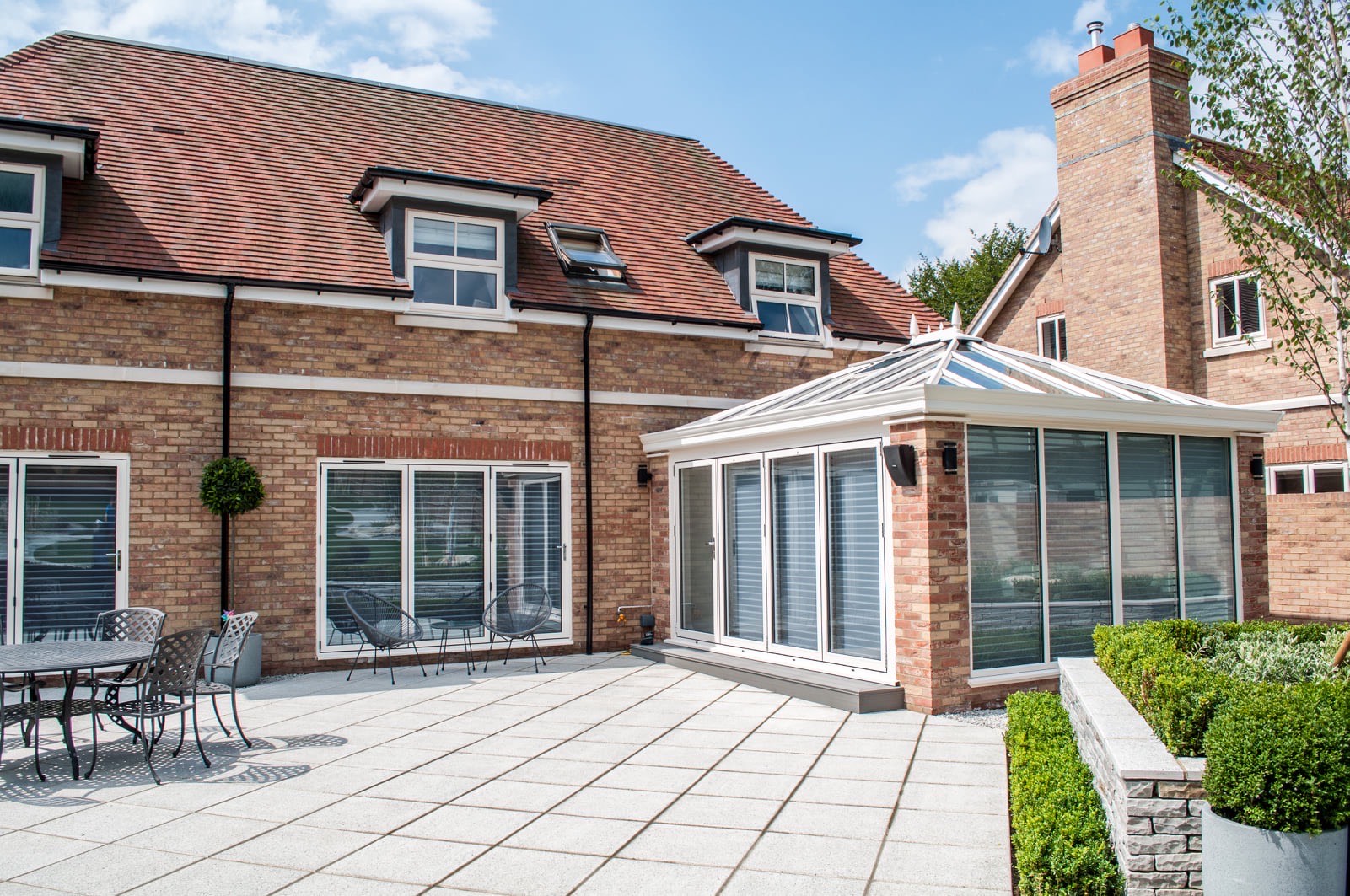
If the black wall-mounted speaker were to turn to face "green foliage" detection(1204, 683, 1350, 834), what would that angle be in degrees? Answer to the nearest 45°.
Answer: approximately 45° to its left

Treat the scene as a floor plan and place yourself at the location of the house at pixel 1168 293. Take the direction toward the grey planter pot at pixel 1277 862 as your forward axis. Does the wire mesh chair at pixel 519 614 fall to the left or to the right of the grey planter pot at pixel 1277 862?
right

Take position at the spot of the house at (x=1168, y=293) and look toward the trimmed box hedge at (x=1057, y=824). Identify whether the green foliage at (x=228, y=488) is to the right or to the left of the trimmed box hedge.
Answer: right

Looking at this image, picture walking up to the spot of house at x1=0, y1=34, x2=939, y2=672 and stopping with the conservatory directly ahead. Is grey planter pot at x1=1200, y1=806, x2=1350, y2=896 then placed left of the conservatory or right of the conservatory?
right

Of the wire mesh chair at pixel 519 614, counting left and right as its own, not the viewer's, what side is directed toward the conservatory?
left

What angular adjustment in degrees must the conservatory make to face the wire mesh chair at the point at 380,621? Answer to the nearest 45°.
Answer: approximately 45° to its right
